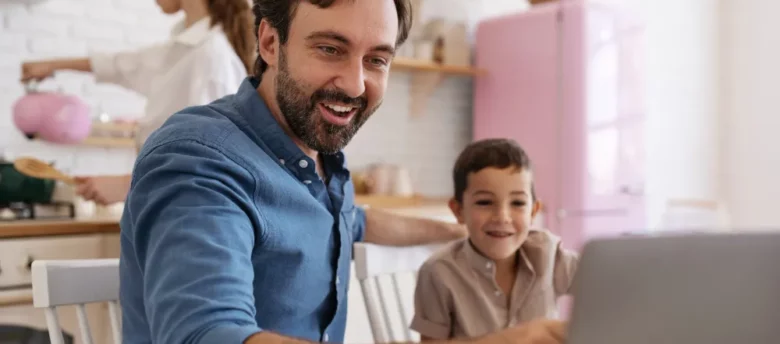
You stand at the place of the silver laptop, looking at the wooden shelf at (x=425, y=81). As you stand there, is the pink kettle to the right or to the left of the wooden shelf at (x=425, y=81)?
left

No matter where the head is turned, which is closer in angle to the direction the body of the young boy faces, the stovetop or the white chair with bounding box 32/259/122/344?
the white chair

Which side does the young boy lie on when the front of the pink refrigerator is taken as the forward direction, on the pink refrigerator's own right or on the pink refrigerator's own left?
on the pink refrigerator's own right

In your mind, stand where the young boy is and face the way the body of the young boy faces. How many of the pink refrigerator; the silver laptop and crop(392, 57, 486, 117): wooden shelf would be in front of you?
1

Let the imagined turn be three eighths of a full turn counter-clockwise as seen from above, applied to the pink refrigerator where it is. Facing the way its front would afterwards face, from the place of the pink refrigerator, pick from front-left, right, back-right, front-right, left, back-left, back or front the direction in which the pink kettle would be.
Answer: back-left

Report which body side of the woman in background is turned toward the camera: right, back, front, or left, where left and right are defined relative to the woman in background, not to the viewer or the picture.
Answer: left

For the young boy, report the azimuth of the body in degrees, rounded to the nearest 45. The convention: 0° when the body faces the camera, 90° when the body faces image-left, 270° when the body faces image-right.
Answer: approximately 0°
